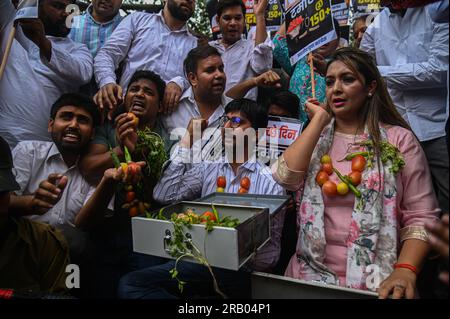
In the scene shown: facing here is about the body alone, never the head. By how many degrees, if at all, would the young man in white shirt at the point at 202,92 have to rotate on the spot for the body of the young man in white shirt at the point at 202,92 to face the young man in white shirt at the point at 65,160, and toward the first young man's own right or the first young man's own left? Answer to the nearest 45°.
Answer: approximately 90° to the first young man's own right

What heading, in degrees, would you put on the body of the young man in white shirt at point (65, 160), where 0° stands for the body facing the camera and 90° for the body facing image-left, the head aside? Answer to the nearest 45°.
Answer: approximately 315°

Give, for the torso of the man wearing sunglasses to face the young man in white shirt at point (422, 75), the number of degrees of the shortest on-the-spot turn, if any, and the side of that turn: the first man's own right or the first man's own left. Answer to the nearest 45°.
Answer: approximately 135° to the first man's own left

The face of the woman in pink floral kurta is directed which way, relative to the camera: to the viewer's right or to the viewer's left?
to the viewer's left

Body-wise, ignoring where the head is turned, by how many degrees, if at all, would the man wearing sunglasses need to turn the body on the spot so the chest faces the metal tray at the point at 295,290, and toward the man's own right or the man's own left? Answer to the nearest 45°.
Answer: approximately 45° to the man's own left

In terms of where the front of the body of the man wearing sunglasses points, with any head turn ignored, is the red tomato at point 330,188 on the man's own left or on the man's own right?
on the man's own left

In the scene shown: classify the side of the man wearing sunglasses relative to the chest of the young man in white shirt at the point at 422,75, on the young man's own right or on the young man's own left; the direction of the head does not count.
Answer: on the young man's own right

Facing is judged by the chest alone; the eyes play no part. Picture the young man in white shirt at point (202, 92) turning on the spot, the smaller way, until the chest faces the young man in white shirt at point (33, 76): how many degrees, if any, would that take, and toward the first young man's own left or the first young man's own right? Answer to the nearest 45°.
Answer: approximately 135° to the first young man's own right
